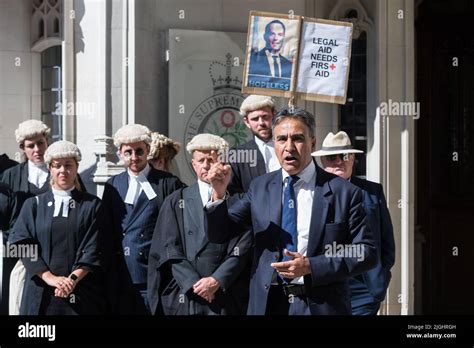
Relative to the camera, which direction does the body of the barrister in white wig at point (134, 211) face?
toward the camera

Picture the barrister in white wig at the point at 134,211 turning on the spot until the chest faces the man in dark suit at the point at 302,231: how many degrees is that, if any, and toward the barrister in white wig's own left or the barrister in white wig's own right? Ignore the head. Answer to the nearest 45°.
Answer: approximately 45° to the barrister in white wig's own left

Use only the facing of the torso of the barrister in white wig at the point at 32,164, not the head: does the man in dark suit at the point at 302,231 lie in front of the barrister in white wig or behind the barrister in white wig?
in front

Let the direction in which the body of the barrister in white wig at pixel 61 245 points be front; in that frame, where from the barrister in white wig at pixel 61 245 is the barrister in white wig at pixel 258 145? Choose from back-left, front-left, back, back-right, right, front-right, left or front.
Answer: left

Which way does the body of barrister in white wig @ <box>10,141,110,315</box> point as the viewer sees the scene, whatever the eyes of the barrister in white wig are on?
toward the camera

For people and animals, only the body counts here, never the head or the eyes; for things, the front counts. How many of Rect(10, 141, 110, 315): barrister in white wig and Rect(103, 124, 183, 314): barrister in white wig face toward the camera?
2

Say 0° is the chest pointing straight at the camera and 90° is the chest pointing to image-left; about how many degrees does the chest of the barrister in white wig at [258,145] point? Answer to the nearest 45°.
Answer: approximately 315°

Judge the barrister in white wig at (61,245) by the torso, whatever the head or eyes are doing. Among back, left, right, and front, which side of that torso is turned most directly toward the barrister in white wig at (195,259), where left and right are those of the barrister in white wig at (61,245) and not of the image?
left

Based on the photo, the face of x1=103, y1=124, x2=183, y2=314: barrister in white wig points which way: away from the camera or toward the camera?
toward the camera

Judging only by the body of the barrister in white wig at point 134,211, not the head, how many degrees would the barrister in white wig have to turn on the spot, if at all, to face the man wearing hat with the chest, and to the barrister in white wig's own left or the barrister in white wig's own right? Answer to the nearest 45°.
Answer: approximately 90° to the barrister in white wig's own left

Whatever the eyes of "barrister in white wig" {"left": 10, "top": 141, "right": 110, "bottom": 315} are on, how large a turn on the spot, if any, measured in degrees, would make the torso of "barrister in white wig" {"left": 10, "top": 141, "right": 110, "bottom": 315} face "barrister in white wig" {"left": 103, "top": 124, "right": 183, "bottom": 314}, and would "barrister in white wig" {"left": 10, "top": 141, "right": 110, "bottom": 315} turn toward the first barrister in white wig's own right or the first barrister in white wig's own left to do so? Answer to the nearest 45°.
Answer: approximately 90° to the first barrister in white wig's own left

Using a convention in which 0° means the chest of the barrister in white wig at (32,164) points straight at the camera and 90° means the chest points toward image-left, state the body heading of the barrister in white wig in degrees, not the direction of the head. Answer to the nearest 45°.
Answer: approximately 315°

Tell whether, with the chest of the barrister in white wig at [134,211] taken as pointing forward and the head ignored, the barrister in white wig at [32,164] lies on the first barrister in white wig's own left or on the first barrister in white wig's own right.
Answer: on the first barrister in white wig's own right
